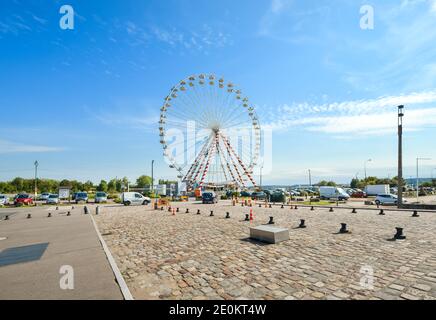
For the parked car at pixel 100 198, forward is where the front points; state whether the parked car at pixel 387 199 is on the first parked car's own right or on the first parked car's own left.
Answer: on the first parked car's own left

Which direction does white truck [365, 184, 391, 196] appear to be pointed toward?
to the viewer's left

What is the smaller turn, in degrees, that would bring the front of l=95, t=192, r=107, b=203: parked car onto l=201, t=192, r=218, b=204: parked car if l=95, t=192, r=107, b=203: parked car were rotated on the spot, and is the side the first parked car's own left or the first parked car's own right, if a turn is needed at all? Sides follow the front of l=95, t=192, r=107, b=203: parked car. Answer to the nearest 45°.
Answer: approximately 45° to the first parked car's own left

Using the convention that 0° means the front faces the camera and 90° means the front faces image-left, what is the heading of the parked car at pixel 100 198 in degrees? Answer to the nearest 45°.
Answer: approximately 0°

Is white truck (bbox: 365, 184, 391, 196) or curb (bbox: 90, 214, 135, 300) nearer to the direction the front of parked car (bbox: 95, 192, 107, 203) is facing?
the curb

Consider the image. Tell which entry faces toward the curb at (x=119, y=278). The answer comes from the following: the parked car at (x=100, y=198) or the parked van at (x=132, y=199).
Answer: the parked car at (x=100, y=198)
